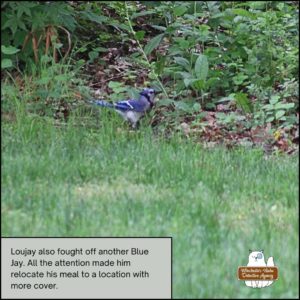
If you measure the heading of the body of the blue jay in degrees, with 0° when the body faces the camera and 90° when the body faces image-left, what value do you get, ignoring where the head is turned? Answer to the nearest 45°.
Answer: approximately 270°
